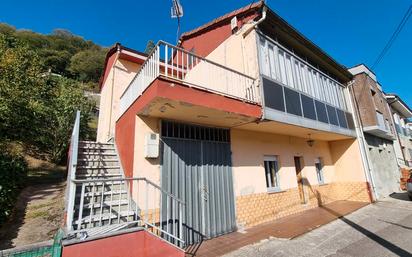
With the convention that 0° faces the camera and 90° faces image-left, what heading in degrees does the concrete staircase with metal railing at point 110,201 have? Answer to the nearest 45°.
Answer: approximately 0°

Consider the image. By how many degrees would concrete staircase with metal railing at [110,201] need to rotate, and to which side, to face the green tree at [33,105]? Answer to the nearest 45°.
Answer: approximately 135° to its right

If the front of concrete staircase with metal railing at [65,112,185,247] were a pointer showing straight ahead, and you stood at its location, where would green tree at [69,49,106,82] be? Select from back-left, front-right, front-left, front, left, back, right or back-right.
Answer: back

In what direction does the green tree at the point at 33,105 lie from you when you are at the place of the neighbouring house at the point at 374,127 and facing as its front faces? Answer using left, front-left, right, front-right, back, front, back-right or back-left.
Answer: right

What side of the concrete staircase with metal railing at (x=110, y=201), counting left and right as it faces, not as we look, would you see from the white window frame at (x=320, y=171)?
left

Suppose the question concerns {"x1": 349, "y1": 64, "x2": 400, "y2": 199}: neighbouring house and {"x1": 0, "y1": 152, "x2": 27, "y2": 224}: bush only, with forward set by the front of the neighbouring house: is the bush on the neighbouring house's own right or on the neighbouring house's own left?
on the neighbouring house's own right

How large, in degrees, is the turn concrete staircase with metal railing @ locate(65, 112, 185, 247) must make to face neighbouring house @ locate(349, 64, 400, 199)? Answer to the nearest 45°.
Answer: approximately 90° to its left

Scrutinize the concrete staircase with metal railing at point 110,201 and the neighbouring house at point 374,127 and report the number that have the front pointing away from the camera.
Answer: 0

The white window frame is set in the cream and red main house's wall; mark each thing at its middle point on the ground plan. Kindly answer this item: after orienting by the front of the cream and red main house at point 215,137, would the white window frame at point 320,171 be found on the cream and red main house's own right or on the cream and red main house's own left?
on the cream and red main house's own left

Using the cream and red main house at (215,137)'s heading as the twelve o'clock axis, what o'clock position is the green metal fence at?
The green metal fence is roughly at 3 o'clock from the cream and red main house.
